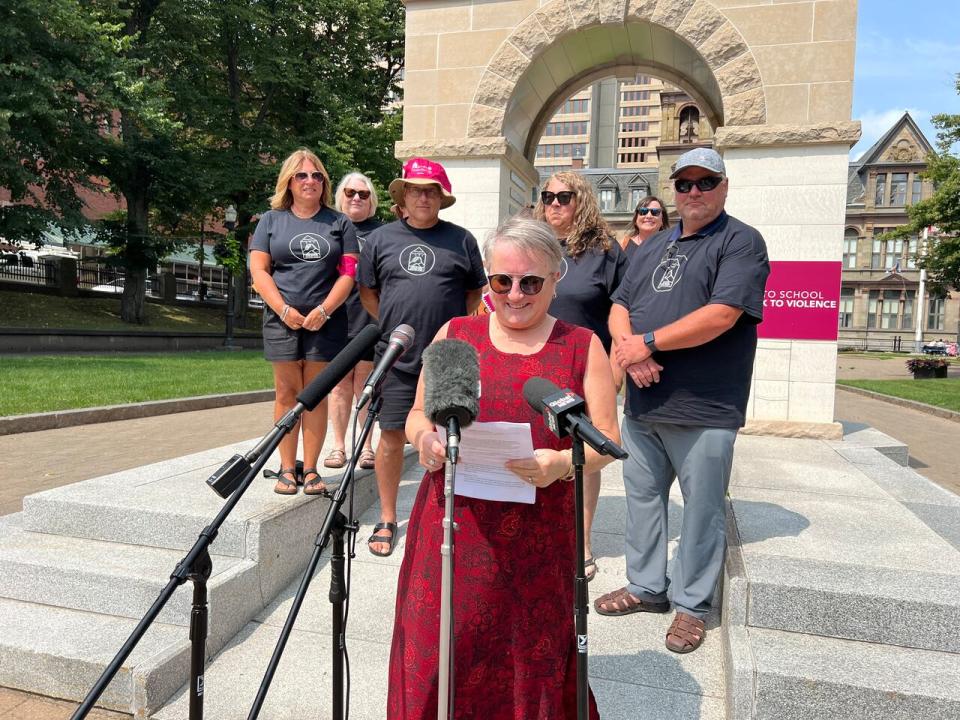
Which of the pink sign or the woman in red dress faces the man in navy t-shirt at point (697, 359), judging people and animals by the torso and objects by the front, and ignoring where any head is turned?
the pink sign

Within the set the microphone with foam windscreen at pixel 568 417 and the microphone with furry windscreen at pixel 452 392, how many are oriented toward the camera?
0

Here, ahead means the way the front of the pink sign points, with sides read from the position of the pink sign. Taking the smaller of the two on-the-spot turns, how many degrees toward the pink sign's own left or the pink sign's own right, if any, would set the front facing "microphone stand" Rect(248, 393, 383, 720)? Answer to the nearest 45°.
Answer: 0° — it already faces it

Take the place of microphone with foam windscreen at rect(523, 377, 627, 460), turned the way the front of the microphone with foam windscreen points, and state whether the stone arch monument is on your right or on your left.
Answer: on your right

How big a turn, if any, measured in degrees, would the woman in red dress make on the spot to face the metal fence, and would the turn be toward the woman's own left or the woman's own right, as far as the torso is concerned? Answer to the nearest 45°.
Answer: approximately 135° to the woman's own right

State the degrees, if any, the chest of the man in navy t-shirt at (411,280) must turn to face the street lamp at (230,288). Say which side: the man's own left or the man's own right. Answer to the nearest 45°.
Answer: approximately 180°

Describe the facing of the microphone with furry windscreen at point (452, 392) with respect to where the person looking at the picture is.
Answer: facing away from the viewer

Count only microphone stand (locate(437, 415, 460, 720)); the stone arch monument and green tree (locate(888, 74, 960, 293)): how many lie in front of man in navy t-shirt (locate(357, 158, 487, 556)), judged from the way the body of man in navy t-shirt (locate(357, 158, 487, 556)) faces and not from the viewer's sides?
1

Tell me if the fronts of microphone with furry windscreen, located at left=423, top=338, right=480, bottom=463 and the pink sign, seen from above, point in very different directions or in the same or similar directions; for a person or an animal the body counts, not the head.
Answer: very different directions

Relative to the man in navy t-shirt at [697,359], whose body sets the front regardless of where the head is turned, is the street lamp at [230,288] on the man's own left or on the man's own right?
on the man's own right

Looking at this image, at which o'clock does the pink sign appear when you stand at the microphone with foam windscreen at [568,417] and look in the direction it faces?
The pink sign is roughly at 2 o'clock from the microphone with foam windscreen.
